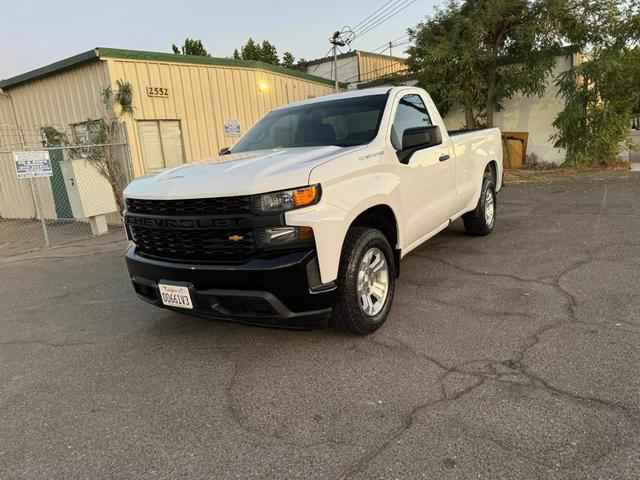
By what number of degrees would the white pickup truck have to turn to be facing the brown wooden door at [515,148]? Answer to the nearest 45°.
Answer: approximately 180°

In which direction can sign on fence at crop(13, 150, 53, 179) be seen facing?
toward the camera

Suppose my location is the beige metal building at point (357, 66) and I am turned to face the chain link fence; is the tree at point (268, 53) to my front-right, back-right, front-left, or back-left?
back-right

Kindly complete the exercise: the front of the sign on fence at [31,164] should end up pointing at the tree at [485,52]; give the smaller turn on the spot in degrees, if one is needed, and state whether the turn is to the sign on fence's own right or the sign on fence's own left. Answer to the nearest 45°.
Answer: approximately 90° to the sign on fence's own left

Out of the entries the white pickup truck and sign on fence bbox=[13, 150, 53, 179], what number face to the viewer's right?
0

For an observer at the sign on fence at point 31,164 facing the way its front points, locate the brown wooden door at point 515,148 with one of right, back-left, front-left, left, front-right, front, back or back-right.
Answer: left

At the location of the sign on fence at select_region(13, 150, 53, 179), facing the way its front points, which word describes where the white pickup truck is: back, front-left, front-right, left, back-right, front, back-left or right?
front

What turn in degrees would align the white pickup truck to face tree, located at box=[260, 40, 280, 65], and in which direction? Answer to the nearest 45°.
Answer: approximately 135° to its right
